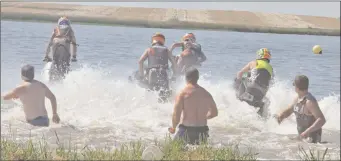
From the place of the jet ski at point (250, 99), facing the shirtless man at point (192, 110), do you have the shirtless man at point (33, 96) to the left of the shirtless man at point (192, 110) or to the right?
right

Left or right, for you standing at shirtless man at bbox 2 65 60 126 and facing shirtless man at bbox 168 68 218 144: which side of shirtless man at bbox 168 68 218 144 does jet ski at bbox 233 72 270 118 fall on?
left

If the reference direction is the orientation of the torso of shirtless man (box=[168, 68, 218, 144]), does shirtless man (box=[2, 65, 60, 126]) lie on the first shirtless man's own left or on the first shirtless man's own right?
on the first shirtless man's own left

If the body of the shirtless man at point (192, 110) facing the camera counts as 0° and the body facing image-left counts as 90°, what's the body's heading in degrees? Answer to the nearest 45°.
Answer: approximately 180°

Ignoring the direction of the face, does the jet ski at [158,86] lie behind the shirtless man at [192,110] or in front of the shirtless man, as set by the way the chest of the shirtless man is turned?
in front

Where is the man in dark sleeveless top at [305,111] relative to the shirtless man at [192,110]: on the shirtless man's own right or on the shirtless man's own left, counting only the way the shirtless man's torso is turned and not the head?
on the shirtless man's own right

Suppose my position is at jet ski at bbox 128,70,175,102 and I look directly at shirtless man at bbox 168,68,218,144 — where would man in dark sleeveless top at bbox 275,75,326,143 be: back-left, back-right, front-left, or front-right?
front-left

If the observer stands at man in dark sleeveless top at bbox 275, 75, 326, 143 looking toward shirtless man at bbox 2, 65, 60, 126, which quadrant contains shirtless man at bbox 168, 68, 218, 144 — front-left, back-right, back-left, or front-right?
front-left

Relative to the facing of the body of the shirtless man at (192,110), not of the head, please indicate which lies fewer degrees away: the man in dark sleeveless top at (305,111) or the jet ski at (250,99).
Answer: the jet ski
